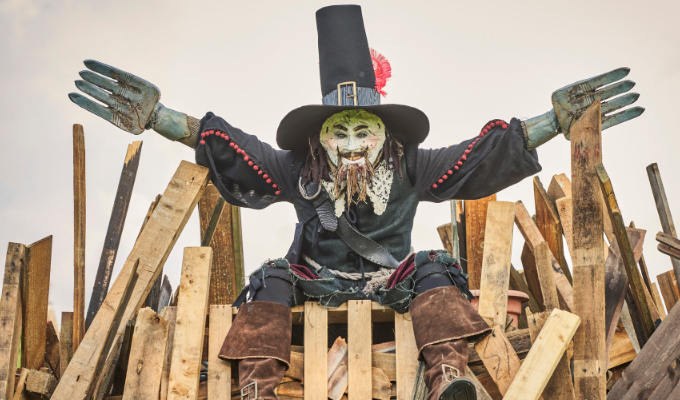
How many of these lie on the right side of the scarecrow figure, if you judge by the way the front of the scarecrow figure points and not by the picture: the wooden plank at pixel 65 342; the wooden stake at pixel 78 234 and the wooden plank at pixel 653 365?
2

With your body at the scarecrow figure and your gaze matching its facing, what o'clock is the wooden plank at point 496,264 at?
The wooden plank is roughly at 10 o'clock from the scarecrow figure.

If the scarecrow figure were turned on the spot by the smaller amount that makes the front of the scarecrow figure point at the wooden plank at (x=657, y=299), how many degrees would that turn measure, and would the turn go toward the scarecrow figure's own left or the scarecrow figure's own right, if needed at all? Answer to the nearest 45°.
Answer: approximately 135° to the scarecrow figure's own left

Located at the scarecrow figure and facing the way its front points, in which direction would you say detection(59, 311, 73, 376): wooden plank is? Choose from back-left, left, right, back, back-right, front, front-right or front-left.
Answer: right

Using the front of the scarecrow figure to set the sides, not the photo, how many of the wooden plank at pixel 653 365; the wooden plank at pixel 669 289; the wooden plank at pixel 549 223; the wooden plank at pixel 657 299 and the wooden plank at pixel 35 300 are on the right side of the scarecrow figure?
1

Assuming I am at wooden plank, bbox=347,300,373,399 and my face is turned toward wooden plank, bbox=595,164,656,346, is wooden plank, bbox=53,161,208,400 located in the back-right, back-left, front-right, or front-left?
back-left

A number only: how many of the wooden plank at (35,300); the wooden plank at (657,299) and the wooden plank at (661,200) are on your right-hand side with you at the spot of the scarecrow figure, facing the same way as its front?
1

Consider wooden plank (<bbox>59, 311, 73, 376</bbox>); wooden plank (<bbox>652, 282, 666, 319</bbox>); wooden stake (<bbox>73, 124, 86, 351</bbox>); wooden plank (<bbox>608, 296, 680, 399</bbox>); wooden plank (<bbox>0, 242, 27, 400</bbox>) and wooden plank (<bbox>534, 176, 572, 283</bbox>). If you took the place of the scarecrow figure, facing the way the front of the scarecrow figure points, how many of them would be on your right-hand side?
3

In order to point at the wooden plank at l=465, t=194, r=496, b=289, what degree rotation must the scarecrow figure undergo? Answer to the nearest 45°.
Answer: approximately 135° to its left

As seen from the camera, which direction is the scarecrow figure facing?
toward the camera

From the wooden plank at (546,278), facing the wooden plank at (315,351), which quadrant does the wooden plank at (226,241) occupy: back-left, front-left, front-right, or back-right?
front-right
